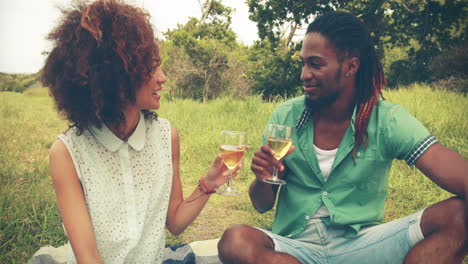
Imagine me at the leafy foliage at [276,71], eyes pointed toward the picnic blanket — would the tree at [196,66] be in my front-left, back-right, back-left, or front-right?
front-right

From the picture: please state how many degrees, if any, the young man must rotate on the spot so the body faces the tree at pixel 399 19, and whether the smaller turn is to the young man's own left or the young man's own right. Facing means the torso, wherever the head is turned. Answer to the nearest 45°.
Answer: approximately 135° to the young man's own right

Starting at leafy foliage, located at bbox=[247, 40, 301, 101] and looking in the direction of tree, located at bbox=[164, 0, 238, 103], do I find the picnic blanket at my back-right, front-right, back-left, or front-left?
front-left

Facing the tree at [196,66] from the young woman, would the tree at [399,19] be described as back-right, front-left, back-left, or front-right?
front-right

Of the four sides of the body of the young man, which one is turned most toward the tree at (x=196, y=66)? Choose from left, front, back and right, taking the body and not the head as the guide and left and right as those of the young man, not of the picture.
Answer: right

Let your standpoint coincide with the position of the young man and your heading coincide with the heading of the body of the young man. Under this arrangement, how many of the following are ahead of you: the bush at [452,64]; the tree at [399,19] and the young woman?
1

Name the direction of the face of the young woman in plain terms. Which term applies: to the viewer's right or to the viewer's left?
to the viewer's right

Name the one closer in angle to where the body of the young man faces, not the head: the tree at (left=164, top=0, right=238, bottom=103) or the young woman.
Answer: the young woman

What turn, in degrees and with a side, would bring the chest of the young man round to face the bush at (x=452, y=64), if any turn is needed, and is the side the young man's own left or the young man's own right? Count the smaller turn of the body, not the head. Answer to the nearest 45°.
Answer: approximately 135° to the young man's own right

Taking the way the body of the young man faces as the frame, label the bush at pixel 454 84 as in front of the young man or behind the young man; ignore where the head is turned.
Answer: behind

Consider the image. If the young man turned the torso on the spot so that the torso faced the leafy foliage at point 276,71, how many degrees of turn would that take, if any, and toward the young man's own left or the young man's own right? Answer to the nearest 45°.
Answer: approximately 135° to the young man's own right

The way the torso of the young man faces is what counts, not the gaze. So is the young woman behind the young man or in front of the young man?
in front

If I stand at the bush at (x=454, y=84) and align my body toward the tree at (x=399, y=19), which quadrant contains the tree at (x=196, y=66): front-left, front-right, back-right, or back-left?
front-left

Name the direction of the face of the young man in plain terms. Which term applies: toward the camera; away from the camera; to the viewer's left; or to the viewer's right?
to the viewer's left

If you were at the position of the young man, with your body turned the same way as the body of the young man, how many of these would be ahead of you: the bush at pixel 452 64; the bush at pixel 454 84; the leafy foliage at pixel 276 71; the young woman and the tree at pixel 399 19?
1

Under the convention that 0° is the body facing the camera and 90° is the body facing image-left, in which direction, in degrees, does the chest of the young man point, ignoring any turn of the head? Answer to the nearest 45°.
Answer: approximately 45°
